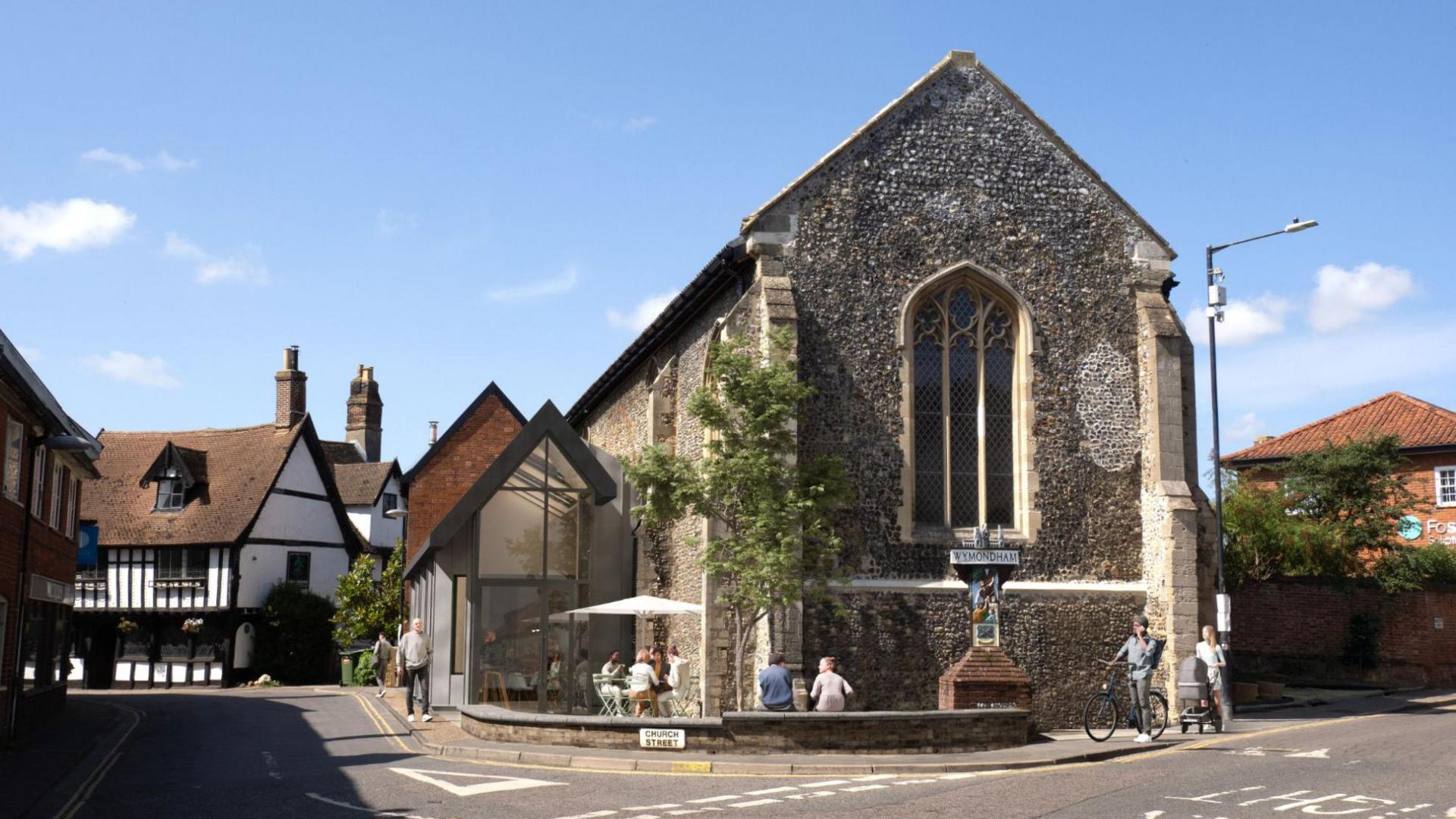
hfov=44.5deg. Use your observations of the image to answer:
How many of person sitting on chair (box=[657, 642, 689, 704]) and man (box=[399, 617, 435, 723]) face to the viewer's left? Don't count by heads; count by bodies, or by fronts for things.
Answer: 1

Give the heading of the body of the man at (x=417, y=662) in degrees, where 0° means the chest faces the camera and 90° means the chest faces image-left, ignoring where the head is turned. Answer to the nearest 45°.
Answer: approximately 0°

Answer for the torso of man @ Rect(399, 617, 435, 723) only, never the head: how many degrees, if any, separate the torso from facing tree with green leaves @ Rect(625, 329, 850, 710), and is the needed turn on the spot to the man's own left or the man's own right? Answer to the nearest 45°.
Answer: approximately 45° to the man's own left

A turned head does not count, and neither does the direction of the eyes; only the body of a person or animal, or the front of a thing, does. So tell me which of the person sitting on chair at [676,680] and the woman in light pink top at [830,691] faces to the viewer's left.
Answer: the person sitting on chair

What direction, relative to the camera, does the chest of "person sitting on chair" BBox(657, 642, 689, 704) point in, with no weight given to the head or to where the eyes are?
to the viewer's left

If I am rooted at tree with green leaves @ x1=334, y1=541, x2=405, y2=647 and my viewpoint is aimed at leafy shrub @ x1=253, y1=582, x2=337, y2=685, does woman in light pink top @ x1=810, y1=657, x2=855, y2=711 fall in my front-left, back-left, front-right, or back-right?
back-left

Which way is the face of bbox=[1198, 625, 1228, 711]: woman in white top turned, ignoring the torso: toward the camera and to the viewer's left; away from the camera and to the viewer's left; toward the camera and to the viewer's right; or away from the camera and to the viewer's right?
toward the camera and to the viewer's left
